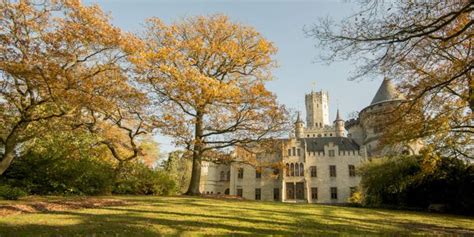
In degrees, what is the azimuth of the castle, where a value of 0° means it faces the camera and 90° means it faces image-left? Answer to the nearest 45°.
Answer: approximately 0°

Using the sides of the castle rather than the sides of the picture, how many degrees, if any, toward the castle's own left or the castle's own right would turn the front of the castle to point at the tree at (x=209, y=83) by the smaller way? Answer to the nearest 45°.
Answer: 0° — it already faces it
